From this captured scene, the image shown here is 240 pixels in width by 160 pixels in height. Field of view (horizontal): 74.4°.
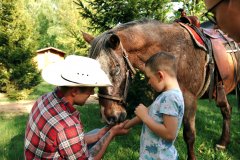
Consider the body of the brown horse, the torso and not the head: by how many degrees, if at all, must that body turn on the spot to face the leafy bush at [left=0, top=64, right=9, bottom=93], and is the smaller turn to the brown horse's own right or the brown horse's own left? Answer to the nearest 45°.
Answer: approximately 90° to the brown horse's own right

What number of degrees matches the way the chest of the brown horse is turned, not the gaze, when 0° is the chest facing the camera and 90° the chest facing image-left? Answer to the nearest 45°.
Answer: approximately 45°

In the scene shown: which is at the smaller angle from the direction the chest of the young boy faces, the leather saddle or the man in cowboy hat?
the man in cowboy hat

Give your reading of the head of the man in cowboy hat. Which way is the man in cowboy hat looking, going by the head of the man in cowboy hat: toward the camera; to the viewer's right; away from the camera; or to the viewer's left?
to the viewer's right

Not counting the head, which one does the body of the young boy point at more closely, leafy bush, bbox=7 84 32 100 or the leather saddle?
the leafy bush

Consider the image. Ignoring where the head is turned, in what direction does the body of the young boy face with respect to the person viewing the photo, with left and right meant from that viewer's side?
facing to the left of the viewer

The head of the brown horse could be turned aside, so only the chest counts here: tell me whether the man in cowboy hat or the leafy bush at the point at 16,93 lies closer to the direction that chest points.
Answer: the man in cowboy hat
